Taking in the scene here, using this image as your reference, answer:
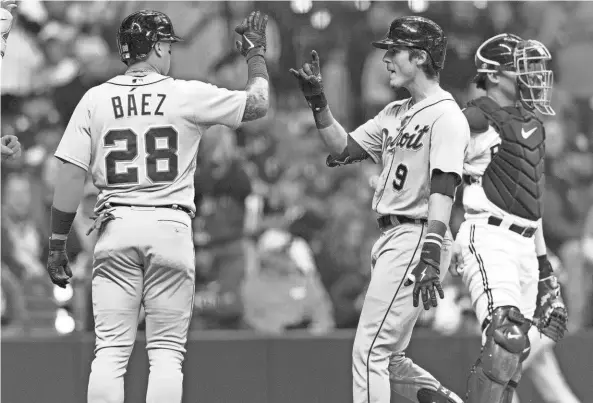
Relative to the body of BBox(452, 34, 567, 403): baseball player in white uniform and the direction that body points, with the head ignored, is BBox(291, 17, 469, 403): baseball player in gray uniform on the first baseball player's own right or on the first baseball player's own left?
on the first baseball player's own right

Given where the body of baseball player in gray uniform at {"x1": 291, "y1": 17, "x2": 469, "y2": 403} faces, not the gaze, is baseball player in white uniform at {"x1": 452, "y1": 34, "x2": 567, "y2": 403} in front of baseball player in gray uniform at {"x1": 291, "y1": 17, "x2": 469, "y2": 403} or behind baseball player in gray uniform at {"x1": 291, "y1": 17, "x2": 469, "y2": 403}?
behind

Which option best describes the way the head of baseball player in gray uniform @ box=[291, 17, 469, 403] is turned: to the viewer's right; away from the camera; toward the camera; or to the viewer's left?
to the viewer's left

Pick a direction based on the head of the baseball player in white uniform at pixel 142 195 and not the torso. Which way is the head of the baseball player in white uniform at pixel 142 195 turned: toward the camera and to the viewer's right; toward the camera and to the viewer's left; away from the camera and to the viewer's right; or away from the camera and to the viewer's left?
away from the camera and to the viewer's right

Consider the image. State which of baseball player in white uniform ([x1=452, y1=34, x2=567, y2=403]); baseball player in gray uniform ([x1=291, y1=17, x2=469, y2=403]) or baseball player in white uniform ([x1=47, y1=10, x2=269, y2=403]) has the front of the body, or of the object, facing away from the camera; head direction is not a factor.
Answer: baseball player in white uniform ([x1=47, y1=10, x2=269, y2=403])

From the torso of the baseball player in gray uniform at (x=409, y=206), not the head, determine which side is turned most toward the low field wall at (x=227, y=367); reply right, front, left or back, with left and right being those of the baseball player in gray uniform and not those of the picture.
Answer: right

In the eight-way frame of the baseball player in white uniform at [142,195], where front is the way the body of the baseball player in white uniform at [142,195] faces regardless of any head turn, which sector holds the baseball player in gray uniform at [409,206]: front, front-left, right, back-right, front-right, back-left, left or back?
right

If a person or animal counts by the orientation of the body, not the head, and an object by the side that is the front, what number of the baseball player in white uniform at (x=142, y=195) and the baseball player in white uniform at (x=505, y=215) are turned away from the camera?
1

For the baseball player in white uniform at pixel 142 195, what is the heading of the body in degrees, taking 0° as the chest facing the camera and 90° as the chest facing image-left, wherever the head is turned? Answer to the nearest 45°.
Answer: approximately 180°

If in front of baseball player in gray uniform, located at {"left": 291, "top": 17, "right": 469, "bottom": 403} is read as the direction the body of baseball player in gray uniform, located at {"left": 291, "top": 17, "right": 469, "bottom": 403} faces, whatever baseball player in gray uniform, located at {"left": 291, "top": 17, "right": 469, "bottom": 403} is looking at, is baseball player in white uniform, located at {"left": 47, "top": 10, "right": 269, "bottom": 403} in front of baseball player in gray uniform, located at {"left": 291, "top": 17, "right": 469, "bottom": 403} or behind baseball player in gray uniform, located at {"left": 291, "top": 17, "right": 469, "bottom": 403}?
in front

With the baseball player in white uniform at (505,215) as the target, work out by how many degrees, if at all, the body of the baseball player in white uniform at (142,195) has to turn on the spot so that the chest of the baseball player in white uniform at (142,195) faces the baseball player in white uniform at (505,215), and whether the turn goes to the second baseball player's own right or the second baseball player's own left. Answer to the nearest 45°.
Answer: approximately 90° to the second baseball player's own right
